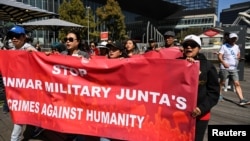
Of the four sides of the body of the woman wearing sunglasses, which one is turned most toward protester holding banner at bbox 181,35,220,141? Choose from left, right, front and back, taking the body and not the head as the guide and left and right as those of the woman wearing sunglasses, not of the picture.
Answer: left

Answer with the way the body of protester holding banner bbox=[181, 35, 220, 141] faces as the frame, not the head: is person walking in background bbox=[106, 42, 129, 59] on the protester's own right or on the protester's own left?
on the protester's own right

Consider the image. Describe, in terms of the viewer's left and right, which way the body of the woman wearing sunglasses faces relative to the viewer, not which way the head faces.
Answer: facing the viewer and to the left of the viewer

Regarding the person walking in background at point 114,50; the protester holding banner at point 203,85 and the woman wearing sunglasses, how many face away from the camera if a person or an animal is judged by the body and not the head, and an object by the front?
0

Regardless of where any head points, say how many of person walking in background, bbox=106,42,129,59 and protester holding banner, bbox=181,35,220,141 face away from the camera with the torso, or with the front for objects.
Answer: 0

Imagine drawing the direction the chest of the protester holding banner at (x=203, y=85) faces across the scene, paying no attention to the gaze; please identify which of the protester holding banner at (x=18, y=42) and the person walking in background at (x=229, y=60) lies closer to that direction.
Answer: the protester holding banner

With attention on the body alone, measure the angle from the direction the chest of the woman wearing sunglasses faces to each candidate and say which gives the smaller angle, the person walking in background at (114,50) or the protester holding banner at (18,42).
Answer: the protester holding banner
